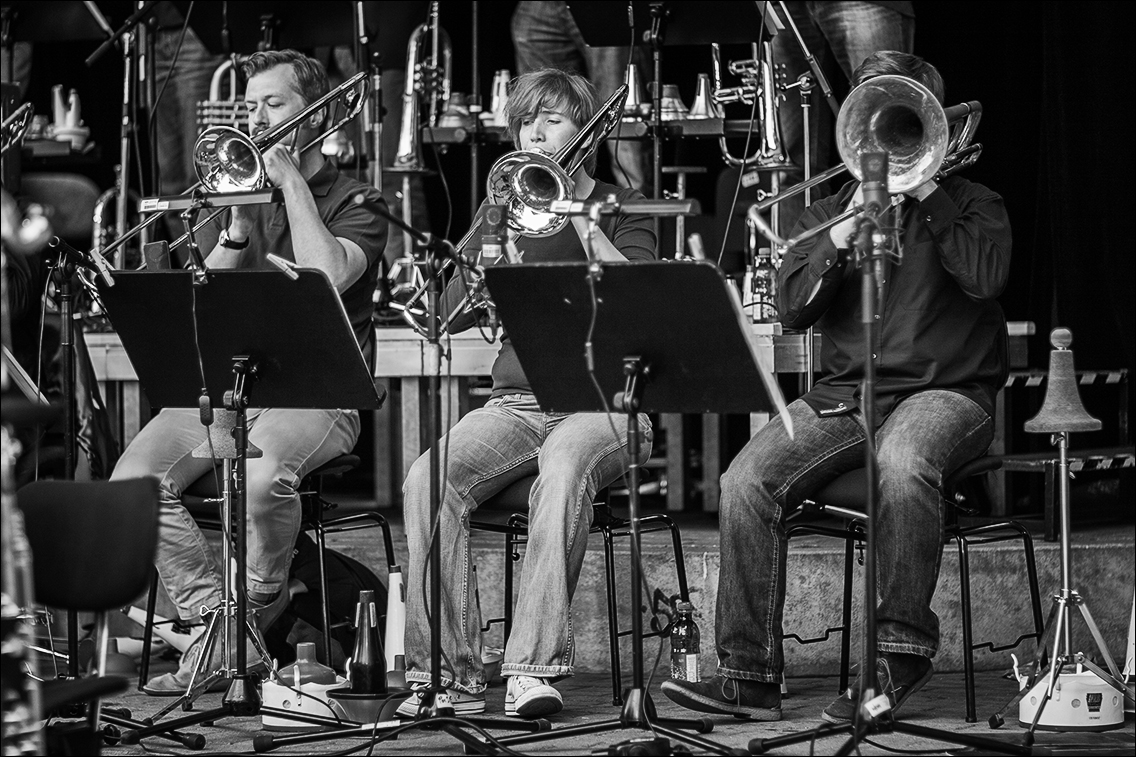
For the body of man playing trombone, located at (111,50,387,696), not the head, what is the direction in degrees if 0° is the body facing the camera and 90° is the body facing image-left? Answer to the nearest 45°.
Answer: approximately 45°

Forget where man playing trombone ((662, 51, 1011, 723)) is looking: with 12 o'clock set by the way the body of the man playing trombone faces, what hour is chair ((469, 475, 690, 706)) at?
The chair is roughly at 2 o'clock from the man playing trombone.

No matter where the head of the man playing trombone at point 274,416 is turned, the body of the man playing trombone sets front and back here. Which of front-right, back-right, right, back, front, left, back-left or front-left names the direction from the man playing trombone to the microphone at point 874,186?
left

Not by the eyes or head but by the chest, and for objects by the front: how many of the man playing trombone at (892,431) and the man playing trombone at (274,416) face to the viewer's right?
0

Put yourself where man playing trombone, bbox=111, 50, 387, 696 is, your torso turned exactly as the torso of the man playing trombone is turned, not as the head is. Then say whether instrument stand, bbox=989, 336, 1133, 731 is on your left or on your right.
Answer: on your left

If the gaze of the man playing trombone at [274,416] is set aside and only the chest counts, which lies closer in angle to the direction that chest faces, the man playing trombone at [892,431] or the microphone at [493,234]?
the microphone

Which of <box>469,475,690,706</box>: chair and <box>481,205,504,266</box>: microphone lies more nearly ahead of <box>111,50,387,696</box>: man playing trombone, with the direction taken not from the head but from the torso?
the microphone

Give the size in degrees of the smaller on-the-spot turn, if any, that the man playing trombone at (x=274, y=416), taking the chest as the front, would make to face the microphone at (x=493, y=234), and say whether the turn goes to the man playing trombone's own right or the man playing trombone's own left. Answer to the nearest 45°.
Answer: approximately 90° to the man playing trombone's own left
